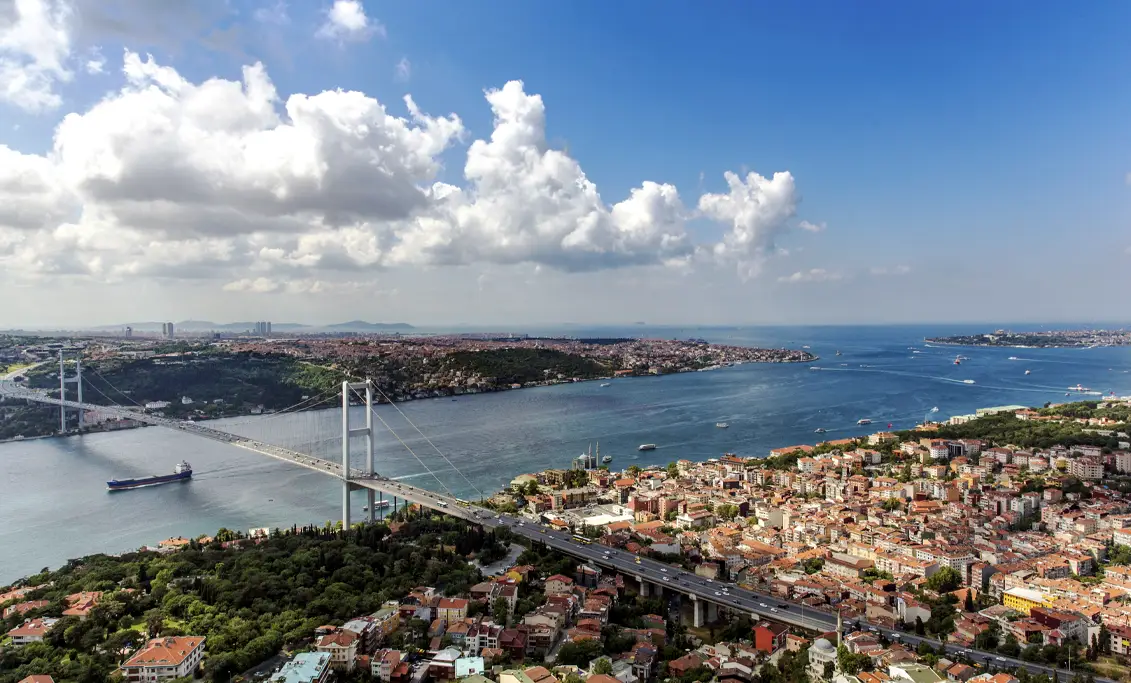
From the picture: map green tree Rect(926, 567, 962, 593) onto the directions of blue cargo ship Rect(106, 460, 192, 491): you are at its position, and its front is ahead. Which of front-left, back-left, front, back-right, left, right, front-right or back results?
left

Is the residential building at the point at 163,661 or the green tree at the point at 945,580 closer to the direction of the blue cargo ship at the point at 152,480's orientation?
the residential building

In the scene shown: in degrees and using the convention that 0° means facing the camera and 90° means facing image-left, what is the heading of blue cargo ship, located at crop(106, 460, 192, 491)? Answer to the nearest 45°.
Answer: approximately 45°

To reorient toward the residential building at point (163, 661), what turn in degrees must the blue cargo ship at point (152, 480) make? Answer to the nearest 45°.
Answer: approximately 45° to its left

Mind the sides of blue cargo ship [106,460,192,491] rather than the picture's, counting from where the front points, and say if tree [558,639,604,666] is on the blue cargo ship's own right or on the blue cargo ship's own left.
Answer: on the blue cargo ship's own left
